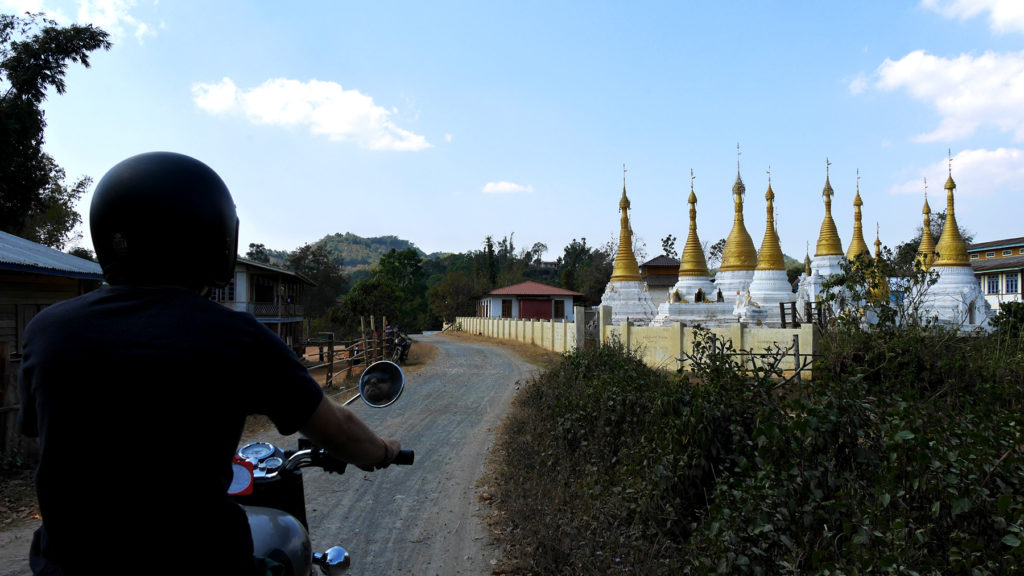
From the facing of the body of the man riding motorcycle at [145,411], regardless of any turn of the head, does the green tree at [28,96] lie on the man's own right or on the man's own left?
on the man's own left

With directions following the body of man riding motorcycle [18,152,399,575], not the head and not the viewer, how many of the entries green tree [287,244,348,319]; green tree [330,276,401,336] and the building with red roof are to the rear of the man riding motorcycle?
0

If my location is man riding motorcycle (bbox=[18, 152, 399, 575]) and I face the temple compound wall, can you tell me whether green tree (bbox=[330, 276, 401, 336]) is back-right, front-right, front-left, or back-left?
front-left

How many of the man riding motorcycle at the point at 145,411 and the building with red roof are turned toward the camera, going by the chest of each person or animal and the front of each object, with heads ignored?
1

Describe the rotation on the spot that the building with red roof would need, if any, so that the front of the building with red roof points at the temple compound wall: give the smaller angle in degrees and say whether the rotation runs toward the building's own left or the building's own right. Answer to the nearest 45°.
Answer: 0° — it already faces it

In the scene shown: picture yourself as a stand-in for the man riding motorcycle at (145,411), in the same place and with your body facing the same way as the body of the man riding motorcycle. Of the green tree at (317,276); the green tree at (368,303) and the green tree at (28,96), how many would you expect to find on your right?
0

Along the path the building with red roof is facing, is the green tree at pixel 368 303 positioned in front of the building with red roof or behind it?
in front

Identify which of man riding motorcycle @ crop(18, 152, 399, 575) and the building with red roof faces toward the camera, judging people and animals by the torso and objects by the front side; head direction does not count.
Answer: the building with red roof

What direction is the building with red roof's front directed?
toward the camera

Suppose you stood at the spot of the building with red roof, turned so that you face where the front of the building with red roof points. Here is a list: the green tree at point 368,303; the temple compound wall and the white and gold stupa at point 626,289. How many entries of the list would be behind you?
0

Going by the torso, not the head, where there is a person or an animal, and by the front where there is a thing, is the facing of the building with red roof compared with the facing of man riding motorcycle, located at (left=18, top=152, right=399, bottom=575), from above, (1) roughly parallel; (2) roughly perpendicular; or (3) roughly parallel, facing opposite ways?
roughly parallel, facing opposite ways

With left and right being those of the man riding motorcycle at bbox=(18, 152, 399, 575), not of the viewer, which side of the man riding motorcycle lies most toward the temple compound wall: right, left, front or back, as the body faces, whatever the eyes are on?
front

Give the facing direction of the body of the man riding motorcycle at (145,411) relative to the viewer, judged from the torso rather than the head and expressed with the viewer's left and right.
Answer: facing away from the viewer and to the right of the viewer

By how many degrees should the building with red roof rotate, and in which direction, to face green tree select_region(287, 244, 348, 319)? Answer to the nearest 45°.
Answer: approximately 90° to its right

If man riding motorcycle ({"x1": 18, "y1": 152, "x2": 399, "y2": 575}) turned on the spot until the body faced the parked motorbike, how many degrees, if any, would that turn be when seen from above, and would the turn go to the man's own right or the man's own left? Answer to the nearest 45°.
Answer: approximately 45° to the man's own left

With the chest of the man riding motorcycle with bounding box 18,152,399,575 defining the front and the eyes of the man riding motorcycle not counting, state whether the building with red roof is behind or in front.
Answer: in front
